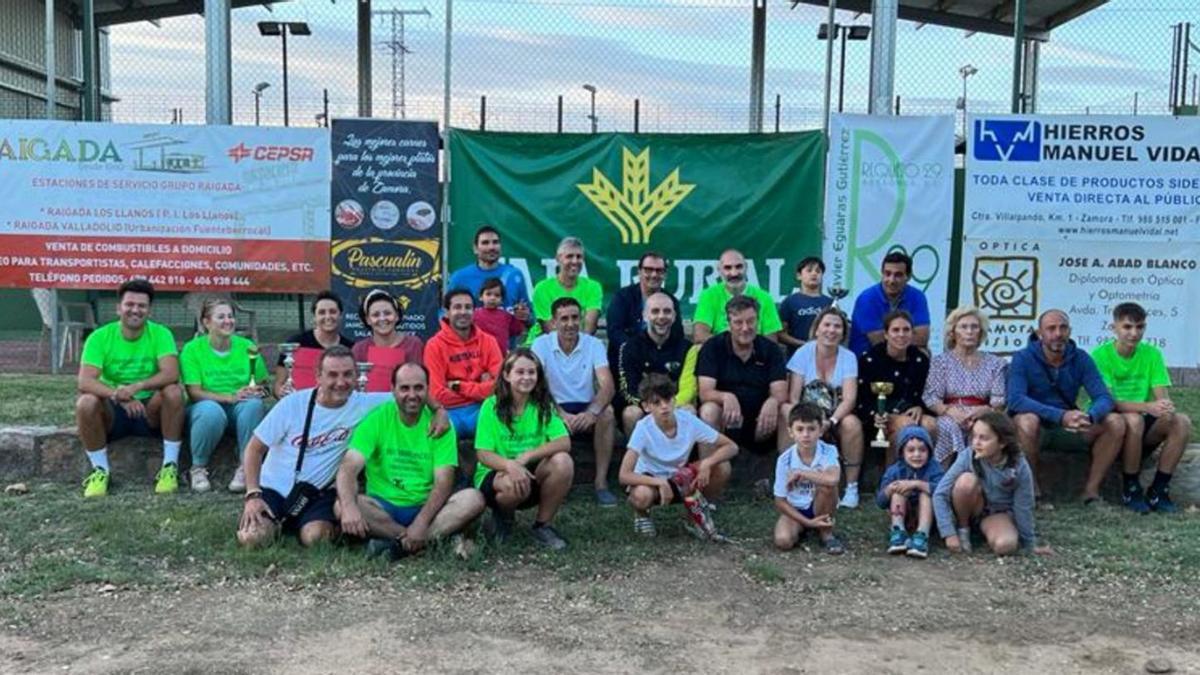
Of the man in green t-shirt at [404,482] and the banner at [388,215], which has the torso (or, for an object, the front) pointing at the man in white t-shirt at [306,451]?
the banner

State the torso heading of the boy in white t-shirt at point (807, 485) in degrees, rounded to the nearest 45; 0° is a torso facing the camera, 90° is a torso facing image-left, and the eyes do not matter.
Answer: approximately 0°

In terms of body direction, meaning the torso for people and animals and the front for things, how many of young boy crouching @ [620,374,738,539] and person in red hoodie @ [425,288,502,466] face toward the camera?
2

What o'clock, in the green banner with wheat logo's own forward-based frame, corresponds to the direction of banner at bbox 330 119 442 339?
The banner is roughly at 3 o'clock from the green banner with wheat logo.

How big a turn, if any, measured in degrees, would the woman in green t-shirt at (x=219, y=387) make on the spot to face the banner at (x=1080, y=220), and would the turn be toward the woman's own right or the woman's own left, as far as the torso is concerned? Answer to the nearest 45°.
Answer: approximately 90° to the woman's own left

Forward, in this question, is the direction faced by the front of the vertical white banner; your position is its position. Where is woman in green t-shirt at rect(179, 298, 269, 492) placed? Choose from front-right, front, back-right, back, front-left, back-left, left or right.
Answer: front-right

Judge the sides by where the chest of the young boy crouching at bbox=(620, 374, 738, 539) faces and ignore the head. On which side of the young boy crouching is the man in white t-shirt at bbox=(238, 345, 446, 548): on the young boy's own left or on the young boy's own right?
on the young boy's own right

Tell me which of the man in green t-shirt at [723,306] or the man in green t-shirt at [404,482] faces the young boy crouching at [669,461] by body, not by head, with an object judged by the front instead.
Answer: the man in green t-shirt at [723,306]
